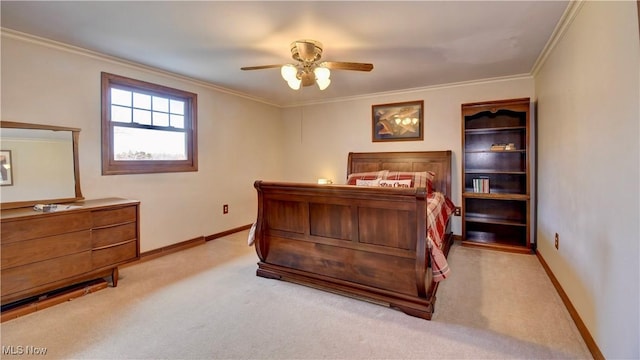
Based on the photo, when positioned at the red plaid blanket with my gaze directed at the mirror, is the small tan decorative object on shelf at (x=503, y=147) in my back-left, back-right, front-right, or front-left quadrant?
back-right

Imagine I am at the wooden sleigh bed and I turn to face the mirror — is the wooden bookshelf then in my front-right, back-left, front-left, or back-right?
back-right

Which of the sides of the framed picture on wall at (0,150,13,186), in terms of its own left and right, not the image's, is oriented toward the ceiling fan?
front

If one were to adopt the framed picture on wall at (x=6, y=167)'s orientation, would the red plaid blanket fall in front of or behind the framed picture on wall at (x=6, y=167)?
in front
